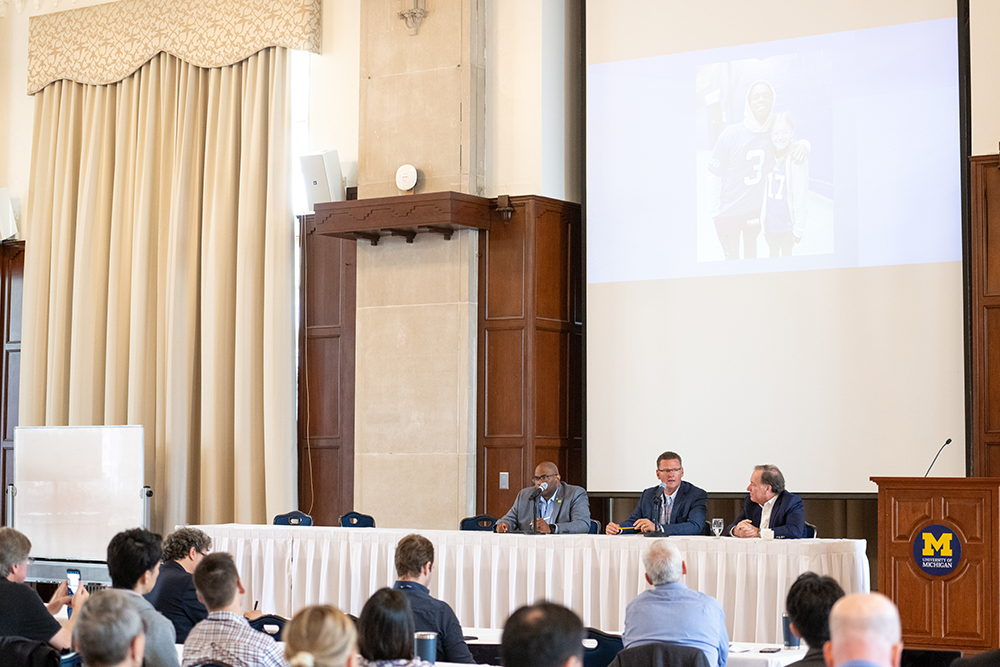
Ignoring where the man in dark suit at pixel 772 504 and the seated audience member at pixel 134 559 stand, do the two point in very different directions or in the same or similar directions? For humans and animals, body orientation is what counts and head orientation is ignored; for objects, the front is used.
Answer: very different directions

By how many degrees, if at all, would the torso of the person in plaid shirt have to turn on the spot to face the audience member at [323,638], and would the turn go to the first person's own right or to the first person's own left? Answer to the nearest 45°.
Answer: approximately 135° to the first person's own right

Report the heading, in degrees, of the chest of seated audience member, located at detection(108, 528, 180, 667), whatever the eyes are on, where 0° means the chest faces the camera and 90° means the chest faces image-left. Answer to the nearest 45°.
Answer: approximately 225°

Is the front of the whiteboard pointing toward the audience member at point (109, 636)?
yes

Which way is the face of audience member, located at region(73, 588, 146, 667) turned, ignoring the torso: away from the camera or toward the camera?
away from the camera

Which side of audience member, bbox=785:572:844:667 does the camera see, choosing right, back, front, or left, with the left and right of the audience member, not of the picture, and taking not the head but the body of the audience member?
back

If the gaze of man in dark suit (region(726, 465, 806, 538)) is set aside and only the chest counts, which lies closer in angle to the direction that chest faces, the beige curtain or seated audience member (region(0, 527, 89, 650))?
the seated audience member

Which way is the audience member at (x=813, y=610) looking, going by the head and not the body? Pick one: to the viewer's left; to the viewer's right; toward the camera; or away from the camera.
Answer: away from the camera

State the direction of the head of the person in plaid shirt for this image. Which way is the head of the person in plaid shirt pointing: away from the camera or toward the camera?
away from the camera

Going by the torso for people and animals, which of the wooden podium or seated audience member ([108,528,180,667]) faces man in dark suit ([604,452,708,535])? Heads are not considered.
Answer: the seated audience member

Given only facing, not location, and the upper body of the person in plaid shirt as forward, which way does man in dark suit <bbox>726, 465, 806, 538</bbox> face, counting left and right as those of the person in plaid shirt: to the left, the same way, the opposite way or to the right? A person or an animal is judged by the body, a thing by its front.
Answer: the opposite way
